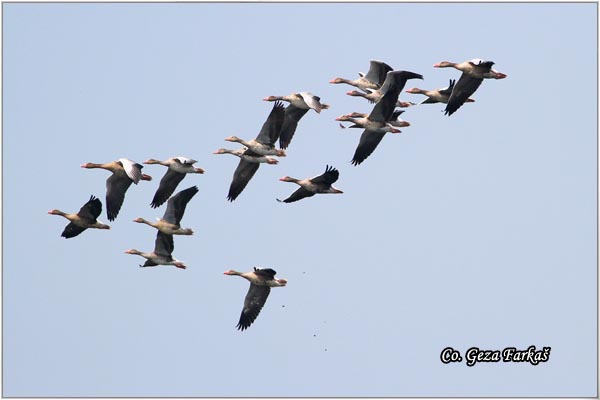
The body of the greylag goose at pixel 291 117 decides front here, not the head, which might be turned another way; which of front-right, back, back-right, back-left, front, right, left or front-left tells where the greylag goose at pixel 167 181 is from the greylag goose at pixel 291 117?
front

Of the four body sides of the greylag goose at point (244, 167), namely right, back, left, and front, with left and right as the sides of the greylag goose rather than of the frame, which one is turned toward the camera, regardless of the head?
left

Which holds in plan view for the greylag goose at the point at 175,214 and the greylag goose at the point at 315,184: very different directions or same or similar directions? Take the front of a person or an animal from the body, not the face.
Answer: same or similar directions

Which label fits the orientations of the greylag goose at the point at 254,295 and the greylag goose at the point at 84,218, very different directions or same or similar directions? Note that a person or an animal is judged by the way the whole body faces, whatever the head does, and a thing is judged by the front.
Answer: same or similar directions

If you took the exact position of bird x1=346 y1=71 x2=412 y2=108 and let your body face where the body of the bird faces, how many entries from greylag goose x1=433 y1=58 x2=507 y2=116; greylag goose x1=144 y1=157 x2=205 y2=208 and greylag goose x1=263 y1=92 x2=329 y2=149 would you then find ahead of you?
2

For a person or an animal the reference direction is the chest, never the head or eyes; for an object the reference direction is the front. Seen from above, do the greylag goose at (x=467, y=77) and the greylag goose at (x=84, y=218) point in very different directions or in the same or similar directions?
same or similar directions

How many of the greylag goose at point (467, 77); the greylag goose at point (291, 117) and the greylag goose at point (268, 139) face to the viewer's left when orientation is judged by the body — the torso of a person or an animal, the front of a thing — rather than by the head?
3

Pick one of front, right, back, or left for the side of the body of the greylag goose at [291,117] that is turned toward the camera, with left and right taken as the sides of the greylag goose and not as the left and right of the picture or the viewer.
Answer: left

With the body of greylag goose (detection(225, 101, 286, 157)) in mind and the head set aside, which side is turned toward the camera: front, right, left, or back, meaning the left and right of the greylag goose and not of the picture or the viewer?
left

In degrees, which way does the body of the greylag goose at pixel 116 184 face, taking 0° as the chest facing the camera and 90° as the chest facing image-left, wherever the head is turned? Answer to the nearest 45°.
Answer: approximately 90°

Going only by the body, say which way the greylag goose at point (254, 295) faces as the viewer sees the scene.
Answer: to the viewer's left

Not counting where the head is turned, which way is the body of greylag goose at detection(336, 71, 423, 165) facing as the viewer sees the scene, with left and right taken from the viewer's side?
facing to the left of the viewer
